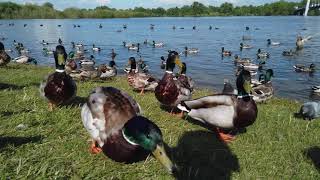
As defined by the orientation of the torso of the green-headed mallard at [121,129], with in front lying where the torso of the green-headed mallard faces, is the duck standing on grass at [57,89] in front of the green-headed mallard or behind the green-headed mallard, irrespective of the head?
behind

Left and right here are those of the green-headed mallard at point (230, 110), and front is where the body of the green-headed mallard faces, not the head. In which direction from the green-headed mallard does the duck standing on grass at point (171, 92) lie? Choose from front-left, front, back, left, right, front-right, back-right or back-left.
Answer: back-left

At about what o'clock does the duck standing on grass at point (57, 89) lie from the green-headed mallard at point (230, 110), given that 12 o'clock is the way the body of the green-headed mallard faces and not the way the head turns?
The duck standing on grass is roughly at 6 o'clock from the green-headed mallard.

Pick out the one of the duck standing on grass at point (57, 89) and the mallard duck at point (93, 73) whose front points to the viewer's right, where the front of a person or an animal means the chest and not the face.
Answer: the mallard duck

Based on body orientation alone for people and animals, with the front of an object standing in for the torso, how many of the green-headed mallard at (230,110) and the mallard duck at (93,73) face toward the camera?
0

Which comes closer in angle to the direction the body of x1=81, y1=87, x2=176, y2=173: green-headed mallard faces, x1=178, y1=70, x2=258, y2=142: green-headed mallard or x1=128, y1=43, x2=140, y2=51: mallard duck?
the green-headed mallard

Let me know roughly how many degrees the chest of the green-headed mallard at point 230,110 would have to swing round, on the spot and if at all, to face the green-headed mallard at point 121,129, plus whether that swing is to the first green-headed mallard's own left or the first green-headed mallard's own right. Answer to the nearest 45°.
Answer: approximately 135° to the first green-headed mallard's own right

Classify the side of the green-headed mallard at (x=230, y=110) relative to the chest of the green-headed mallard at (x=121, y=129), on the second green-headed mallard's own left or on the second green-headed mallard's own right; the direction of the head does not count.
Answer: on the second green-headed mallard's own left

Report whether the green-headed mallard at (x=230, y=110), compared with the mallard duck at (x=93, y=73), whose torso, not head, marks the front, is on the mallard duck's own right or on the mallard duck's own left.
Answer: on the mallard duck's own right

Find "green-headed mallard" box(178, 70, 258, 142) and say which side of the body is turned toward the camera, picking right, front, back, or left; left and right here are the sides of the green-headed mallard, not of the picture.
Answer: right

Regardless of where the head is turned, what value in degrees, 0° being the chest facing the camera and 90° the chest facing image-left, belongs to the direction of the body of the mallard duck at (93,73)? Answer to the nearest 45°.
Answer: approximately 270°
